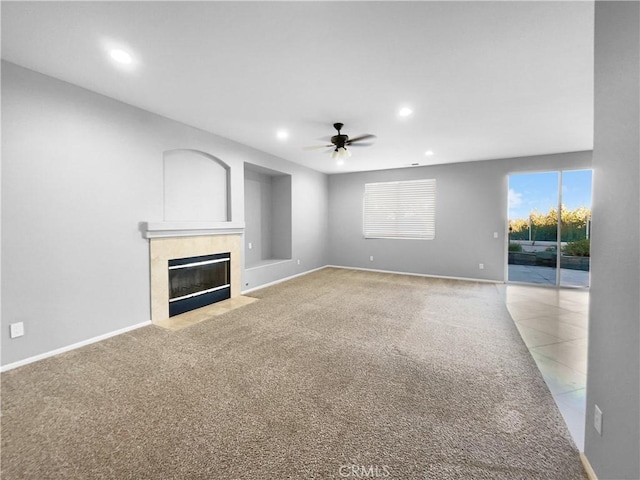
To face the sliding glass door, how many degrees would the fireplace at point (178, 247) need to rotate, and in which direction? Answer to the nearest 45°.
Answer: approximately 45° to its left

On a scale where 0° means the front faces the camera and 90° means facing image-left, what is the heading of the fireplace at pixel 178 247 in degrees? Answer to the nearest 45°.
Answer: approximately 315°

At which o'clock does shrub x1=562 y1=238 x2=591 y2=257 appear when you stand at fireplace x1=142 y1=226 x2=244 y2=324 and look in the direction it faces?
The shrub is roughly at 11 o'clock from the fireplace.

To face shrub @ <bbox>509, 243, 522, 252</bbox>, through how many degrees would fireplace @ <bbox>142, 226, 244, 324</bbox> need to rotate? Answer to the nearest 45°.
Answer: approximately 45° to its left

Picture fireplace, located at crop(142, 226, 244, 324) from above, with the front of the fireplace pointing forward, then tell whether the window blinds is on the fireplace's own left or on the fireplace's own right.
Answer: on the fireplace's own left
